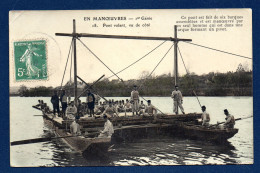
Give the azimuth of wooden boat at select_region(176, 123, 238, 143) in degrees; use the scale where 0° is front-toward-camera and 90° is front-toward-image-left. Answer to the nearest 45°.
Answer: approximately 315°

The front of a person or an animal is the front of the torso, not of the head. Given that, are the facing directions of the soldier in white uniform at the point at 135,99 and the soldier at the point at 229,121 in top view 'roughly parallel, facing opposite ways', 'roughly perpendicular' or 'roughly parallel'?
roughly perpendicular

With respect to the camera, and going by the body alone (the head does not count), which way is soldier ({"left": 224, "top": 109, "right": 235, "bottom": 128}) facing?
to the viewer's left

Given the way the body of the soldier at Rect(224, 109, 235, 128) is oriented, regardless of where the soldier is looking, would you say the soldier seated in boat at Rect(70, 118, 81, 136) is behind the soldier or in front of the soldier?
in front
